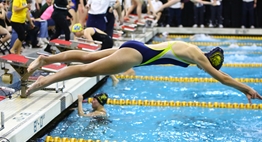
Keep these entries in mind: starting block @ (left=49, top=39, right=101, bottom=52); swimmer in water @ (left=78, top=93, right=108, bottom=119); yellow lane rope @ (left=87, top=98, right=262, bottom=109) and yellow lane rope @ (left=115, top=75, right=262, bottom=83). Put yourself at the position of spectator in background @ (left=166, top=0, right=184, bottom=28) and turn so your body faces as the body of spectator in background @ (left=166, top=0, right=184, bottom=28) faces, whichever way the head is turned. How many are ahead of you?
4

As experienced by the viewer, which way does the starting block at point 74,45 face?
facing to the right of the viewer

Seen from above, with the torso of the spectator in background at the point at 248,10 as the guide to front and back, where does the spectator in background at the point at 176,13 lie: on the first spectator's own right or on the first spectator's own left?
on the first spectator's own right

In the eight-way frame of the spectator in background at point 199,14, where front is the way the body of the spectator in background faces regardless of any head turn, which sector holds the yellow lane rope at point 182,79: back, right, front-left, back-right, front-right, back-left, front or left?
front

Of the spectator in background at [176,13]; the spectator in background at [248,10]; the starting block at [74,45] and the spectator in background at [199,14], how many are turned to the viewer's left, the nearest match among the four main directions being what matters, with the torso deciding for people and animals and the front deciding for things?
0

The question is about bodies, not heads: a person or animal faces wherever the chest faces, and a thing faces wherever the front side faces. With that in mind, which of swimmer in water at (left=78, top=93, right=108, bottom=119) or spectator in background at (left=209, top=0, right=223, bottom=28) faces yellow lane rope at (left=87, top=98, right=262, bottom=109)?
the spectator in background

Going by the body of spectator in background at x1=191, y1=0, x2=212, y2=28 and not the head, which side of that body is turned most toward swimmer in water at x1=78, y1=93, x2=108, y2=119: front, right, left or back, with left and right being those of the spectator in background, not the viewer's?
front

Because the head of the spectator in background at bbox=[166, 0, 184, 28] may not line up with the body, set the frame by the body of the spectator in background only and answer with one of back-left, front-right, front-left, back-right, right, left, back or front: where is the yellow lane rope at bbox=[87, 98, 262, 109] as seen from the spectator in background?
front

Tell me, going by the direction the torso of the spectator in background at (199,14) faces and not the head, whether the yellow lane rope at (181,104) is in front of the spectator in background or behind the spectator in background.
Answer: in front

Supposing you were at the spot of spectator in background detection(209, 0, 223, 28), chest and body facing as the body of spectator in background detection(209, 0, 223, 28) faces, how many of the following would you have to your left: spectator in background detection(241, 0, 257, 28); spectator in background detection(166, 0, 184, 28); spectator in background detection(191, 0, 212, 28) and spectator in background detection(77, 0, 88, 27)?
1

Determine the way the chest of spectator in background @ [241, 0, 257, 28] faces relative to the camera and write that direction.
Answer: toward the camera

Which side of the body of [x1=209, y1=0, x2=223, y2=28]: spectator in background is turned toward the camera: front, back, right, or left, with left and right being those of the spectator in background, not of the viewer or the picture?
front

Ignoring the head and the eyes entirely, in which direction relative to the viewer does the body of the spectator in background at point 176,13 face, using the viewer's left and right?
facing the viewer
